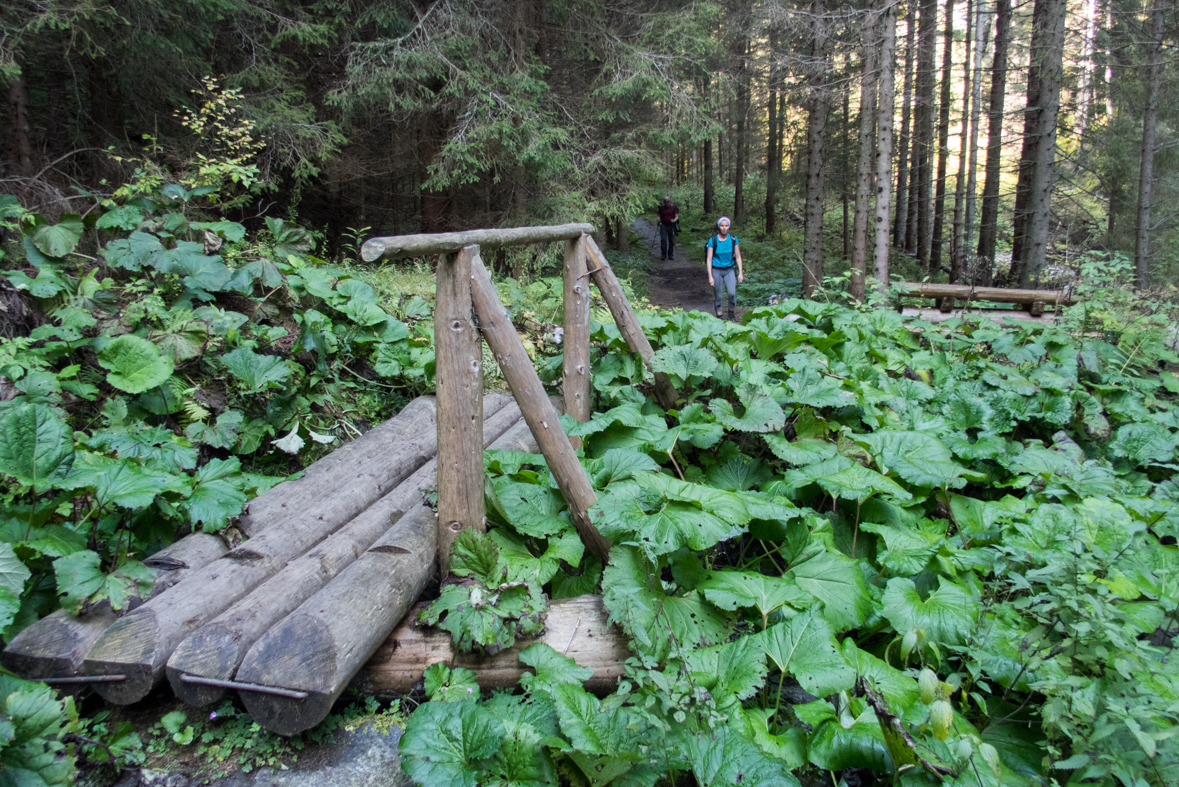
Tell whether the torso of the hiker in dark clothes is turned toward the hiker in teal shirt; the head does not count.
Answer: yes

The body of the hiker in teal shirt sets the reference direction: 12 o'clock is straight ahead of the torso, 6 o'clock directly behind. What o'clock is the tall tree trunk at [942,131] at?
The tall tree trunk is roughly at 7 o'clock from the hiker in teal shirt.

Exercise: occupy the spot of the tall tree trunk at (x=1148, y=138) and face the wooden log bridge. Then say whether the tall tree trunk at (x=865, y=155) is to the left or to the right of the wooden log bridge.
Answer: right

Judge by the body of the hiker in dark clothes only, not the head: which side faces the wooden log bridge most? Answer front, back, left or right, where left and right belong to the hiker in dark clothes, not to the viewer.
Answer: front

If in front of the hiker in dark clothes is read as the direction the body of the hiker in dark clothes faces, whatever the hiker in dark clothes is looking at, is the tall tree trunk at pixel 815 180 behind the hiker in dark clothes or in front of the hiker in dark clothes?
in front

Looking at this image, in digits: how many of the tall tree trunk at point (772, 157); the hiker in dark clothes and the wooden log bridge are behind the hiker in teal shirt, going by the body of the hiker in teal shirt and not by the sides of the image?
2

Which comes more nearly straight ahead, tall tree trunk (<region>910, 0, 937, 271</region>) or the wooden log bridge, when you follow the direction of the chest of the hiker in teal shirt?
the wooden log bridge

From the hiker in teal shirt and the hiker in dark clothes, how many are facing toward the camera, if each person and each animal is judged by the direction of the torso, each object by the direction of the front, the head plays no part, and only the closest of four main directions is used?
2

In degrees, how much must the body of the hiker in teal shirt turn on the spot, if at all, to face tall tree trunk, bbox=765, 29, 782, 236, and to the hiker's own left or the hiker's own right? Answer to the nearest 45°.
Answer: approximately 180°

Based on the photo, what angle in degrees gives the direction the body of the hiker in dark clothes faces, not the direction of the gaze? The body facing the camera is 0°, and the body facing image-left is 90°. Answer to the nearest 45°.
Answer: approximately 0°
